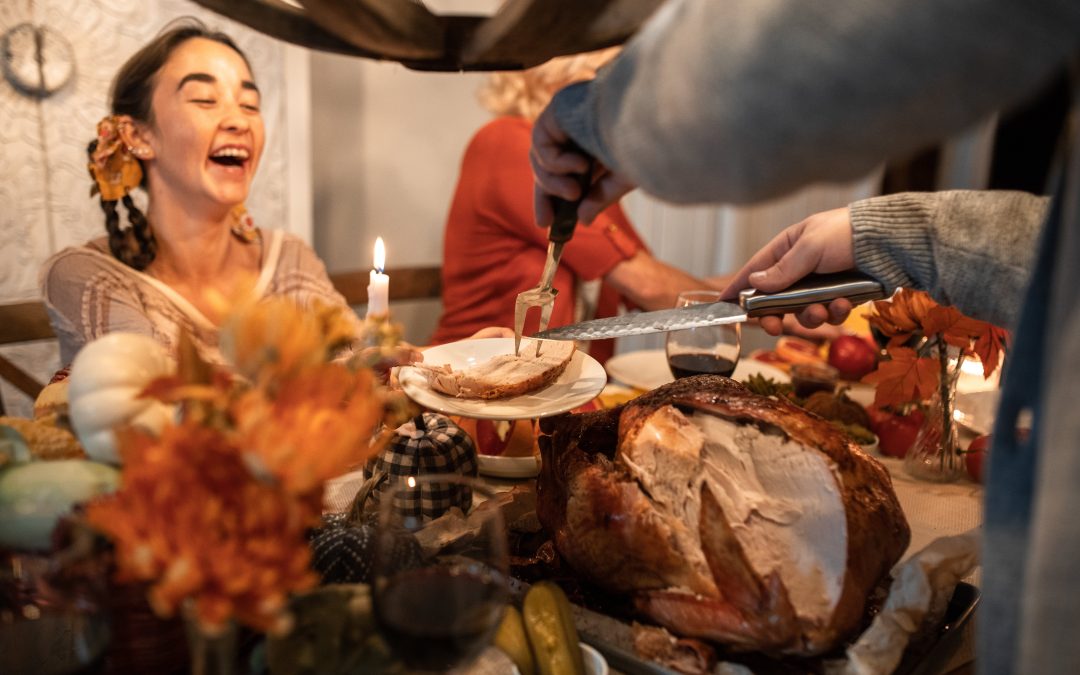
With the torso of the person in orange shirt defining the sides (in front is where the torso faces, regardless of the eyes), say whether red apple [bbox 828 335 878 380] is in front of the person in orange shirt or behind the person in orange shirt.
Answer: in front

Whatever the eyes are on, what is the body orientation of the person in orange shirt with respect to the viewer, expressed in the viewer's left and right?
facing to the right of the viewer

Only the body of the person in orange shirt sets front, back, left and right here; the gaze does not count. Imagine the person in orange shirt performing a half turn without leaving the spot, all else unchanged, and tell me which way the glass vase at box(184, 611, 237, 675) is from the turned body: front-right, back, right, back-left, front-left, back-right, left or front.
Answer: left

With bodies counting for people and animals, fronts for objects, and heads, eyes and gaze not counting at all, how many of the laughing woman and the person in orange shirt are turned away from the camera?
0

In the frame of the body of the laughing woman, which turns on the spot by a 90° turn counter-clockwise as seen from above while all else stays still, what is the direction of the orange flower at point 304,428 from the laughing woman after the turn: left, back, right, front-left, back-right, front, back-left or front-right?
back-right

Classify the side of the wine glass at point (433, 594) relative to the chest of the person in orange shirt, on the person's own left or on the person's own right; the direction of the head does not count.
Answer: on the person's own right

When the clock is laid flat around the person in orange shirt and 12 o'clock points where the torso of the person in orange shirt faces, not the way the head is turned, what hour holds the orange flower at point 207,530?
The orange flower is roughly at 3 o'clock from the person in orange shirt.

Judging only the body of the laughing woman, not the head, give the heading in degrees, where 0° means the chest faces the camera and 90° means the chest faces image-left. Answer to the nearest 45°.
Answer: approximately 315°

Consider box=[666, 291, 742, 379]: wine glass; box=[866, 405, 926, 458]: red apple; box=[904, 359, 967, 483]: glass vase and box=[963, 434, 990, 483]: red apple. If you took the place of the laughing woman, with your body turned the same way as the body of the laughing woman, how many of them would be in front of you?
4
